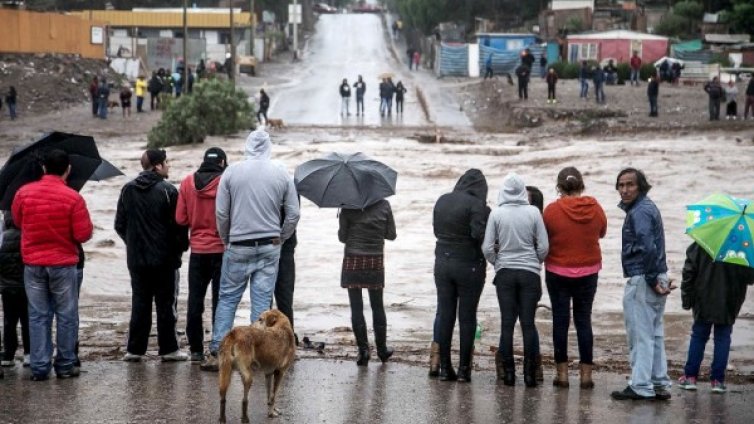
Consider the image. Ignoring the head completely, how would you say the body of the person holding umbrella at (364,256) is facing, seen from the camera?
away from the camera

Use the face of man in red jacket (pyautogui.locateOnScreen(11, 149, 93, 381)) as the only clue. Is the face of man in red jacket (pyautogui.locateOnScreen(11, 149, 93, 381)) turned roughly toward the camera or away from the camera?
away from the camera

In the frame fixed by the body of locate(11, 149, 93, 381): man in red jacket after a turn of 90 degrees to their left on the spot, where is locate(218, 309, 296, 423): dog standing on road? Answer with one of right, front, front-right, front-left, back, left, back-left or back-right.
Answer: back-left

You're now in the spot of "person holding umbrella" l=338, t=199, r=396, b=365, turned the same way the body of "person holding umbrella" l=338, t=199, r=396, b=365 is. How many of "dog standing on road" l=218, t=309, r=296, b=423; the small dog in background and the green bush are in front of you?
2

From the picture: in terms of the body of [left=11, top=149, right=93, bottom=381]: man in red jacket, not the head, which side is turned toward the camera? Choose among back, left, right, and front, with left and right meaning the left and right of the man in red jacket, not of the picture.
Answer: back

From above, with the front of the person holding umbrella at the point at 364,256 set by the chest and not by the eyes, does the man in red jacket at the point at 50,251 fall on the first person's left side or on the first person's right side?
on the first person's left side

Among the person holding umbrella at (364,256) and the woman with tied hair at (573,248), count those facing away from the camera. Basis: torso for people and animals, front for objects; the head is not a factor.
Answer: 2

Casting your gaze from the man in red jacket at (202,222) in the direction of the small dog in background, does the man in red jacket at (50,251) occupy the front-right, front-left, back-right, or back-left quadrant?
back-left

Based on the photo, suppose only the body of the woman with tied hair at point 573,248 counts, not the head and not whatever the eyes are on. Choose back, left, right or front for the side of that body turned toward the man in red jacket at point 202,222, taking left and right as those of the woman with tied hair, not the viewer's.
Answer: left

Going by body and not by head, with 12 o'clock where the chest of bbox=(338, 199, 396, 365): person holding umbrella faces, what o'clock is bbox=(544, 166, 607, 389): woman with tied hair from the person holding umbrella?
The woman with tied hair is roughly at 4 o'clock from the person holding umbrella.

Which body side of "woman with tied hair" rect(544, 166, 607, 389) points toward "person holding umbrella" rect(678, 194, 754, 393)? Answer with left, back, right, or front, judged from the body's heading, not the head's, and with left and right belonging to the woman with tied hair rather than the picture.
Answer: right

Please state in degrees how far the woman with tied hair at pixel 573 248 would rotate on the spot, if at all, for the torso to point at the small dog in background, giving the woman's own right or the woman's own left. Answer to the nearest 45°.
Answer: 0° — they already face it

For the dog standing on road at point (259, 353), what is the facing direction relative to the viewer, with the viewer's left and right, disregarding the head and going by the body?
facing away from the viewer and to the right of the viewer

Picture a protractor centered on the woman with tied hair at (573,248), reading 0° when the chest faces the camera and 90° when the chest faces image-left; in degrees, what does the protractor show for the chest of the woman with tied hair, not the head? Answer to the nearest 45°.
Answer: approximately 180°
